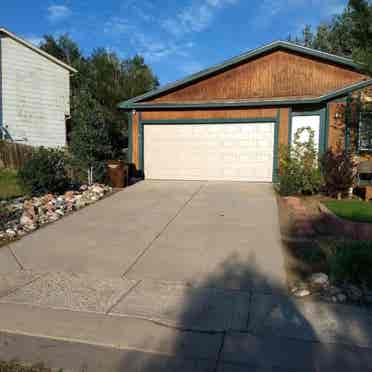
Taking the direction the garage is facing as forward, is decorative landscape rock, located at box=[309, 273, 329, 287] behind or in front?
in front

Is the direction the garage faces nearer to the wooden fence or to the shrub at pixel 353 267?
the shrub

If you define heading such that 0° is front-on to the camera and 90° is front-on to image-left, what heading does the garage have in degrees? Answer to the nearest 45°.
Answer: approximately 0°

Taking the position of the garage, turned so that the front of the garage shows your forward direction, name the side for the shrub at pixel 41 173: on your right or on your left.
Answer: on your right

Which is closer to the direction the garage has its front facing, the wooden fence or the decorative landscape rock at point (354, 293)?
the decorative landscape rock

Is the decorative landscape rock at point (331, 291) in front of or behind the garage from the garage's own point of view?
in front

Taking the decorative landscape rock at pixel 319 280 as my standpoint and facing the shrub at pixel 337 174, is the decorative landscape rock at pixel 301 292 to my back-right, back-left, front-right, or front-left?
back-left

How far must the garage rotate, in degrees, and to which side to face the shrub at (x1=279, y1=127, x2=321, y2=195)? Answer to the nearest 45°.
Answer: approximately 45° to its left

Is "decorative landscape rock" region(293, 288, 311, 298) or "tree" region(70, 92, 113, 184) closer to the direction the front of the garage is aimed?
the decorative landscape rock

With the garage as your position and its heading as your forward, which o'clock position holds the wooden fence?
The wooden fence is roughly at 3 o'clock from the garage.

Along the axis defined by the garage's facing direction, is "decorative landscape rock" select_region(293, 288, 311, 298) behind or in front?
in front
